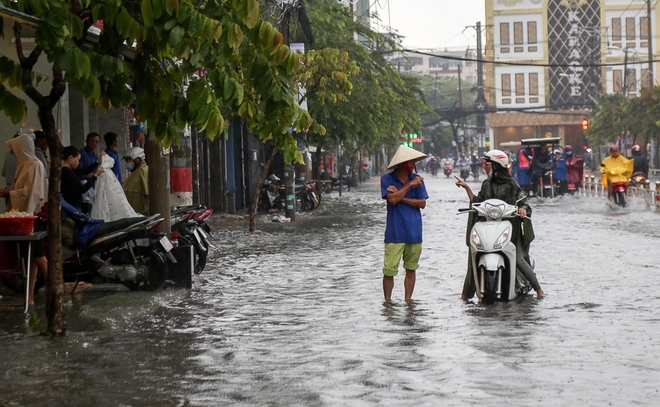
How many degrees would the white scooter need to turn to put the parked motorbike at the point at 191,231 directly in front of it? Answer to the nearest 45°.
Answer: approximately 135° to its right

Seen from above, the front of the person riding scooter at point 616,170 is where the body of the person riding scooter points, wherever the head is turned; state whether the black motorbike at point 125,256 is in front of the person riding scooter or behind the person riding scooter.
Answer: in front

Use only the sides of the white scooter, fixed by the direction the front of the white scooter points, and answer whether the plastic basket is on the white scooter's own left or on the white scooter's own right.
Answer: on the white scooter's own right

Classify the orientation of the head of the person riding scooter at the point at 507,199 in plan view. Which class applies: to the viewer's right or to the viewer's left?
to the viewer's left

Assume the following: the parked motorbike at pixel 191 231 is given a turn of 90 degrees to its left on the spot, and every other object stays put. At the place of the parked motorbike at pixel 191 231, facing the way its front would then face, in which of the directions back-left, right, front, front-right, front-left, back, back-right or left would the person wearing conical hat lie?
left

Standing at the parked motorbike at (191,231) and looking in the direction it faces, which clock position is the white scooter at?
The white scooter is roughly at 6 o'clock from the parked motorbike.

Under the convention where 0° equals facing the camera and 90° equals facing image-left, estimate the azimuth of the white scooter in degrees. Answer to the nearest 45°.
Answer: approximately 0°
